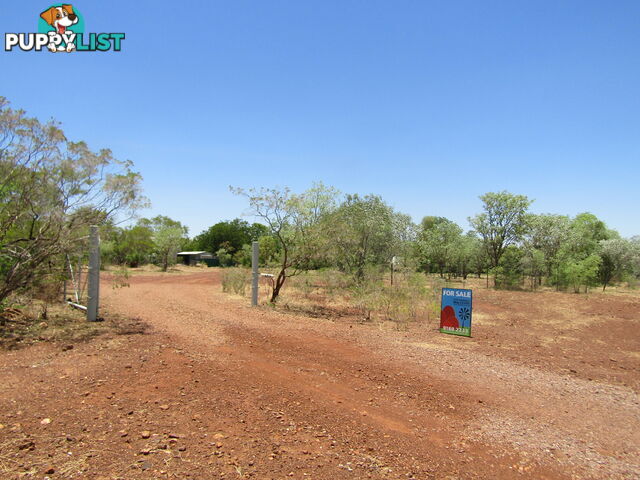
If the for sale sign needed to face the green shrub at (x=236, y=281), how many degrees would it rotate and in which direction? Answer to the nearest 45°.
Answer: approximately 135° to its right

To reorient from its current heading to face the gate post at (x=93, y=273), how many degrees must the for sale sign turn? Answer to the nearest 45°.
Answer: approximately 45° to its right

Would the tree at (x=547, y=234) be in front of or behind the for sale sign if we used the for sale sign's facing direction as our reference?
behind

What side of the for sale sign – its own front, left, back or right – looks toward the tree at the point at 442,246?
back

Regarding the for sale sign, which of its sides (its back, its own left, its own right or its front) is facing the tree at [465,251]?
back

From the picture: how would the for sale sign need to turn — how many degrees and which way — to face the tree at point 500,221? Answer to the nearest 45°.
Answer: approximately 180°

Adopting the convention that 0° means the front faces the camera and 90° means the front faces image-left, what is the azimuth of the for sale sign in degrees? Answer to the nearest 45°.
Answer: approximately 0°

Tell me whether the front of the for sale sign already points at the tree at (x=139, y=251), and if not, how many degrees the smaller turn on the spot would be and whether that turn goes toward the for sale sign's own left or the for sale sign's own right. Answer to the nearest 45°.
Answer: approximately 135° to the for sale sign's own right

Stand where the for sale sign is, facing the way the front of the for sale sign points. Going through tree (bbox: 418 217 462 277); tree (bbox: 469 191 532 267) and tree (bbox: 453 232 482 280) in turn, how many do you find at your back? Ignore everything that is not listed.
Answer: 3
